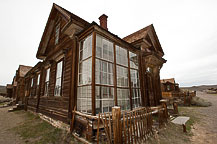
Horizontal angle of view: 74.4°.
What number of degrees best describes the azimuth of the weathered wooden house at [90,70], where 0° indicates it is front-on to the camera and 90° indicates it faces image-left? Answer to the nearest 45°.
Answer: approximately 315°

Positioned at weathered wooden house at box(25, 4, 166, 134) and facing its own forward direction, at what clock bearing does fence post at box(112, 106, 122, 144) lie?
The fence post is roughly at 1 o'clock from the weathered wooden house.
